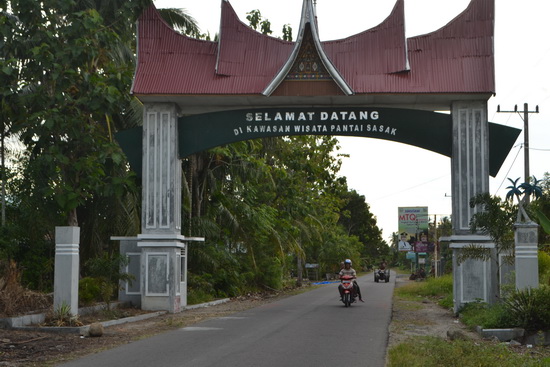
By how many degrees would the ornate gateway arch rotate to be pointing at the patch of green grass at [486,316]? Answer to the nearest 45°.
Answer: approximately 45° to its left

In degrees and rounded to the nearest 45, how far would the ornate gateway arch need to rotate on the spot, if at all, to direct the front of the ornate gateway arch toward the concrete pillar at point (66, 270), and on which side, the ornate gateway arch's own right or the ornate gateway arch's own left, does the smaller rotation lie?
approximately 45° to the ornate gateway arch's own right

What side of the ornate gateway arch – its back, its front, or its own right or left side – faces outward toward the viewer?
front

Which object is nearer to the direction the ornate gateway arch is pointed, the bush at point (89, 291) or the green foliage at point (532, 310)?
the green foliage

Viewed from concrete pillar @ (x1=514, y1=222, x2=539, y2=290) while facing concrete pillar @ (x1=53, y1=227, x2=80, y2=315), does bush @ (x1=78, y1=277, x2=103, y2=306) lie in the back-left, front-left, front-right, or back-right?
front-right

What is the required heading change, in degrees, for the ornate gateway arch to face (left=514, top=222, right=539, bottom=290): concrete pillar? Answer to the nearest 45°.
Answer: approximately 45° to its left

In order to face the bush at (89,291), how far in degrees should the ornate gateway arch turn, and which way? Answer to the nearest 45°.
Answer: approximately 90° to its right
